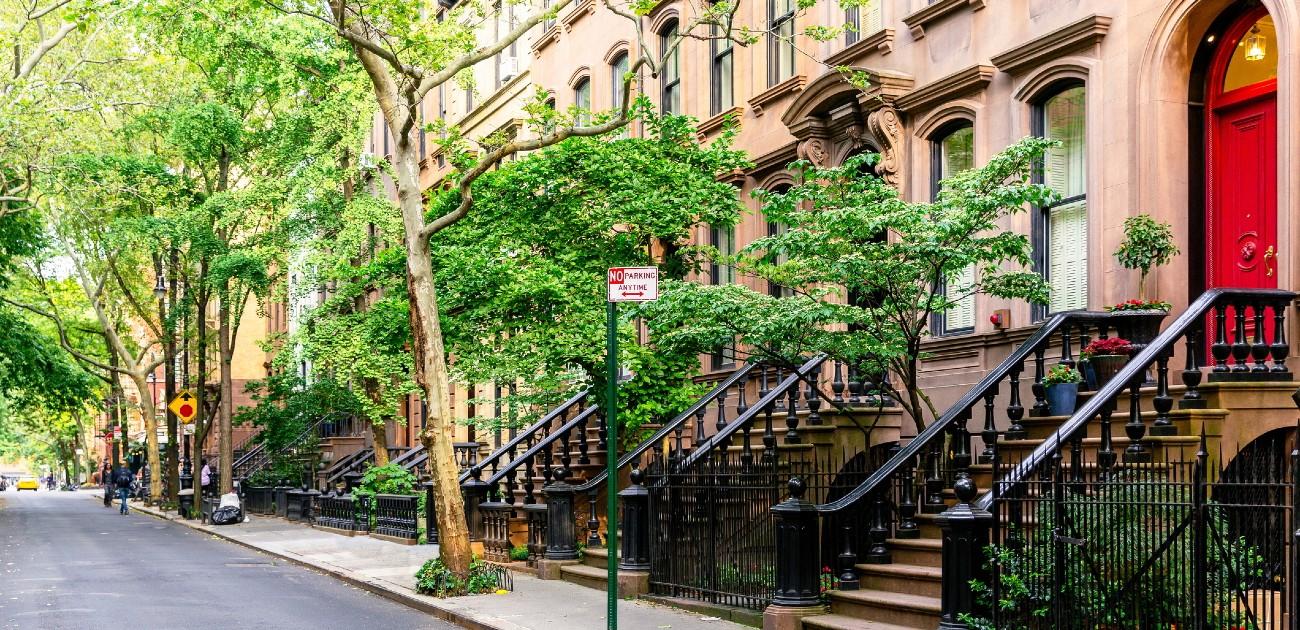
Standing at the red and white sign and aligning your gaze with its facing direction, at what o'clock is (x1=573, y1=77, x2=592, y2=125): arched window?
The arched window is roughly at 6 o'clock from the red and white sign.

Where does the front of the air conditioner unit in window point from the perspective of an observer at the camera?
facing the viewer and to the left of the viewer

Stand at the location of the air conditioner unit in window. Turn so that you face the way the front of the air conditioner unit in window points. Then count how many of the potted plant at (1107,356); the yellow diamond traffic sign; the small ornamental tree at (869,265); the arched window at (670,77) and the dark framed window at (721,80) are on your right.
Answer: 1

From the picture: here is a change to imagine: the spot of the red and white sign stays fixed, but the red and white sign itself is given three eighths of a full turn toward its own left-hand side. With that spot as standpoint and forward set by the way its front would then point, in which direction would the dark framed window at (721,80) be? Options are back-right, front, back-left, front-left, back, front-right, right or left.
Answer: front-left

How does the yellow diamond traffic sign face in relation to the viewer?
toward the camera

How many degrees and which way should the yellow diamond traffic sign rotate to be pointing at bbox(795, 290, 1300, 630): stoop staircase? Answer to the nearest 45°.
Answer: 0° — it already faces it

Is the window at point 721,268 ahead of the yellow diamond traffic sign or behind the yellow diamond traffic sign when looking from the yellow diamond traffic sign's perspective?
ahead

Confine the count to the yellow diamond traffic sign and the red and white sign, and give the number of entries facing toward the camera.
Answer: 2

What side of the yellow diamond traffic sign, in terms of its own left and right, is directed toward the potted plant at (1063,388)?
front

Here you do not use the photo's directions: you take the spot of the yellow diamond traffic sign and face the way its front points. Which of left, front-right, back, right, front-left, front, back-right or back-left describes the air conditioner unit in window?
front-left

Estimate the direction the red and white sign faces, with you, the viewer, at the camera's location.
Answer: facing the viewer
